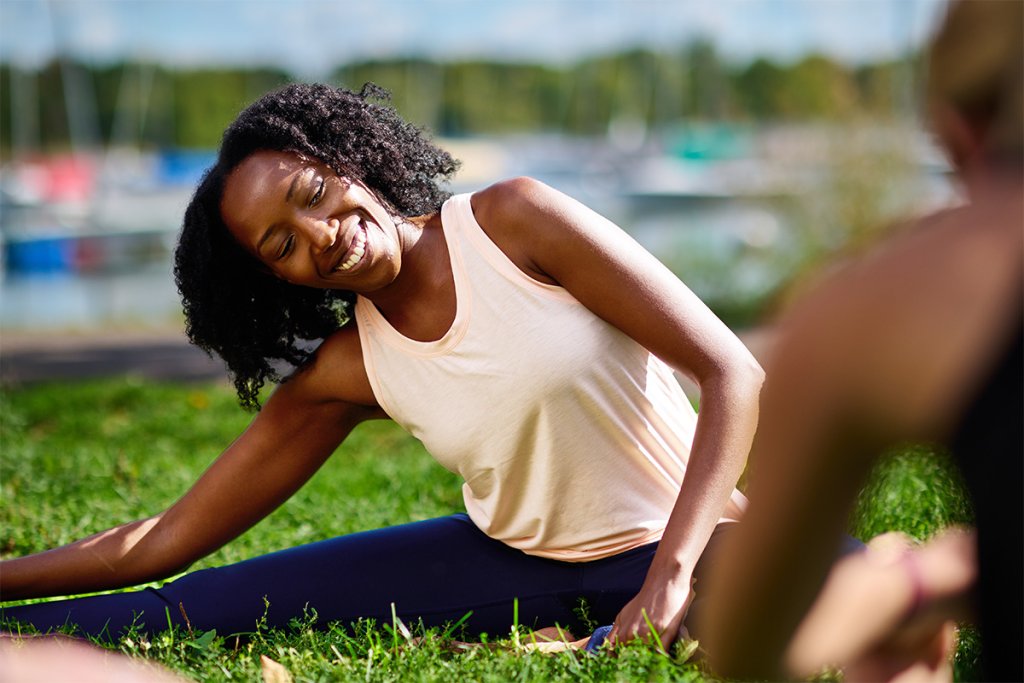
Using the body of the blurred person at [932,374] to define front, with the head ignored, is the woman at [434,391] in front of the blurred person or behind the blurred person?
in front

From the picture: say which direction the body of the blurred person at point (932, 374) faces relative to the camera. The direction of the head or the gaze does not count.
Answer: away from the camera

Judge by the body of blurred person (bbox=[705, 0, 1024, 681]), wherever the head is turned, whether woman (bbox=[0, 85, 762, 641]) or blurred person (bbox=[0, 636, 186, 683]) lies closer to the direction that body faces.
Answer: the woman

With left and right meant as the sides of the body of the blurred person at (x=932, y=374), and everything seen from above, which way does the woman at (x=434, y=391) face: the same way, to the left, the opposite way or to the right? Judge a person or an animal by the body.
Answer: the opposite way

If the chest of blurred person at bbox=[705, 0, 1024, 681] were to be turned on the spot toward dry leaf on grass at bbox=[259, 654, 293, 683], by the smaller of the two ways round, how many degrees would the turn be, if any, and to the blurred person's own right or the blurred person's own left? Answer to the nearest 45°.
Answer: approximately 45° to the blurred person's own left

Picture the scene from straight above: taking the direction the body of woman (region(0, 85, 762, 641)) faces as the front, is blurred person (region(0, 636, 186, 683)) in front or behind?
in front

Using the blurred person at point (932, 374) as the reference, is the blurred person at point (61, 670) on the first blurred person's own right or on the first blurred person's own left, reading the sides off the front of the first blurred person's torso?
on the first blurred person's own left

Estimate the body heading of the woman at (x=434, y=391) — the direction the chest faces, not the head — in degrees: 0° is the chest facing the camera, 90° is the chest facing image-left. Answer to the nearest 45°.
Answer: approximately 0°

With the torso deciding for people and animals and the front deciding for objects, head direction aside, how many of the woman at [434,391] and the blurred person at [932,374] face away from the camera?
1

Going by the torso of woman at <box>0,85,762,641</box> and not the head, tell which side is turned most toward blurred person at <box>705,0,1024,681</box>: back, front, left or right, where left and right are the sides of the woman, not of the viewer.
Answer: front
